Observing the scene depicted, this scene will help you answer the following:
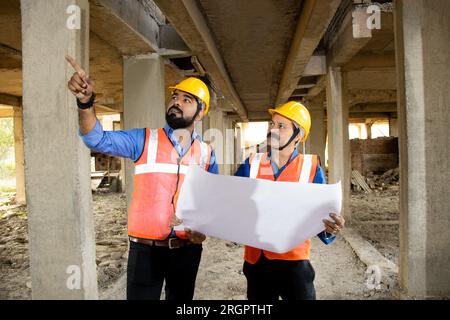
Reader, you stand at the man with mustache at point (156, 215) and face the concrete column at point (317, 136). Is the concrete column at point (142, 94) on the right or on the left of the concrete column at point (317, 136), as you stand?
left

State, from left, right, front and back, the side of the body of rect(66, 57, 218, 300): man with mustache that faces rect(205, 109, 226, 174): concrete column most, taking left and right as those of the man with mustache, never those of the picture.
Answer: back

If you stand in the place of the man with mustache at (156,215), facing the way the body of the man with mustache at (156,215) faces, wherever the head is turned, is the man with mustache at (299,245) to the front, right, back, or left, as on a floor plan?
left

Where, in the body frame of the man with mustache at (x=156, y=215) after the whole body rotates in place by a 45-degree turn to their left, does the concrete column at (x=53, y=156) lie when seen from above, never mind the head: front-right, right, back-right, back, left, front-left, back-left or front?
back

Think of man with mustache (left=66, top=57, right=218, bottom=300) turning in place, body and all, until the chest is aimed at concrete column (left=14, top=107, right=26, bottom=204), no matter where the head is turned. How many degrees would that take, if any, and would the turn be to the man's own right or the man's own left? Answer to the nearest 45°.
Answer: approximately 180°

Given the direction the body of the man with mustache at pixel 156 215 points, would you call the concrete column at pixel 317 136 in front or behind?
behind

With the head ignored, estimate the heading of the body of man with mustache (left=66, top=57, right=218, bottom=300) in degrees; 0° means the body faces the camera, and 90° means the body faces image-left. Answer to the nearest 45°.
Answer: approximately 0°

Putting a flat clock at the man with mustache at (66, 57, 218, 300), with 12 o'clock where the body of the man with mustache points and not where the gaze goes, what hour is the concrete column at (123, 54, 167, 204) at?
The concrete column is roughly at 6 o'clock from the man with mustache.

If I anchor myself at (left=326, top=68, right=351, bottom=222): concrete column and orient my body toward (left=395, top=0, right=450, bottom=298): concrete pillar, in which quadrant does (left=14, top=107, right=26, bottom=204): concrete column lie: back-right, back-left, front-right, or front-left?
back-right

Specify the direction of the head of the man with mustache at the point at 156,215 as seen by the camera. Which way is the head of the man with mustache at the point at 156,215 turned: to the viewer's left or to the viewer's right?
to the viewer's left

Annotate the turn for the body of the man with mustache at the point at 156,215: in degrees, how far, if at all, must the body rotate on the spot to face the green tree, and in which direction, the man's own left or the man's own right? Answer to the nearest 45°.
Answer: approximately 180°

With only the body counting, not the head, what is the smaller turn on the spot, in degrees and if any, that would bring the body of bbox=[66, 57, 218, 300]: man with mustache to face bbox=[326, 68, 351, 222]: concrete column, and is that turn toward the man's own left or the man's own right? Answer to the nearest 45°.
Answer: approximately 135° to the man's own left

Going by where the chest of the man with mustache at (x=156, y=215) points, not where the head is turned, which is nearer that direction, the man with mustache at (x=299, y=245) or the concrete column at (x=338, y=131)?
the man with mustache
